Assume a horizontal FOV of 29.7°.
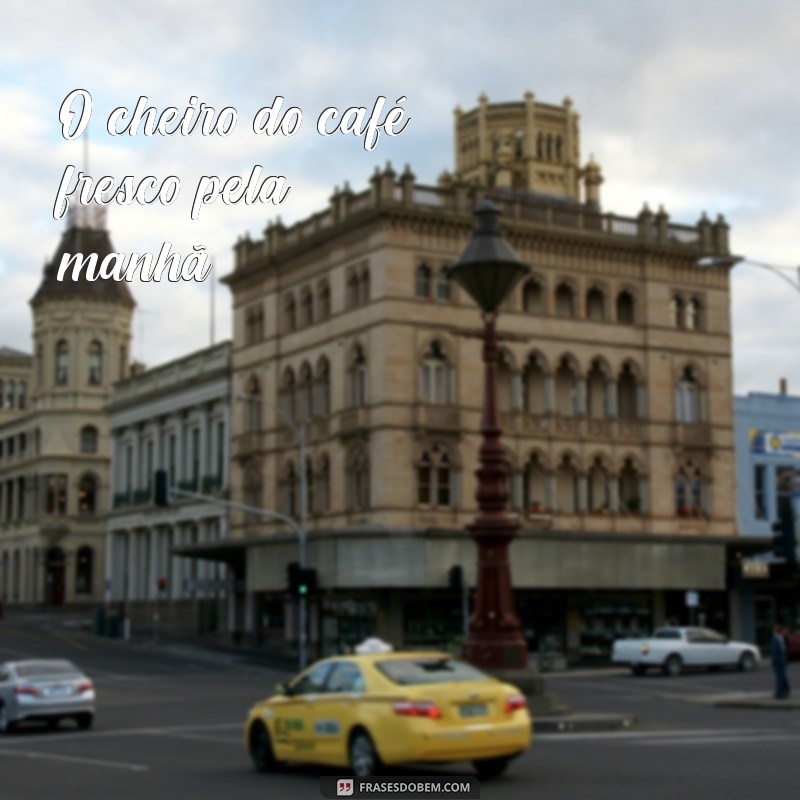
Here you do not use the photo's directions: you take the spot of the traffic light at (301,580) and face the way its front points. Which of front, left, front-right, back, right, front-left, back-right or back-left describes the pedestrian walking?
front-left

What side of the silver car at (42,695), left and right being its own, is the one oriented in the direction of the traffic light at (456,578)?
right

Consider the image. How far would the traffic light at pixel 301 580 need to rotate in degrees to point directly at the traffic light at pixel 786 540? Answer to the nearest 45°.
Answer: approximately 45° to its left

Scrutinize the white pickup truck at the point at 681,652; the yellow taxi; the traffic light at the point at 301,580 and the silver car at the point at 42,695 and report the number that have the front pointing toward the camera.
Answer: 1

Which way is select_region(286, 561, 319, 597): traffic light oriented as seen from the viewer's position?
toward the camera

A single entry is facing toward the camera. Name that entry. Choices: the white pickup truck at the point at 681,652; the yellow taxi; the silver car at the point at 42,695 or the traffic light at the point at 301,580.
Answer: the traffic light

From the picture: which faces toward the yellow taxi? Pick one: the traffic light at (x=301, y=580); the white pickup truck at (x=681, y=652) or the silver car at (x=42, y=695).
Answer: the traffic light

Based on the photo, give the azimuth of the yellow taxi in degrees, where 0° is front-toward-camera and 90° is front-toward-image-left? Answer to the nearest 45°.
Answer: approximately 135°

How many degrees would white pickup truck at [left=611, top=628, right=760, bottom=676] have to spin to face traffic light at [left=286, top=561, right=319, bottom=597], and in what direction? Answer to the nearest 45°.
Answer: approximately 180°

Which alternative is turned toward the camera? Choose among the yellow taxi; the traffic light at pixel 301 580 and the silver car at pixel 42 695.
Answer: the traffic light

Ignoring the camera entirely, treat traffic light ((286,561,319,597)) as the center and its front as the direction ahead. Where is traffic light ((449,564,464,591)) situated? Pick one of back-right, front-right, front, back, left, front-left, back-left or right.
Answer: left

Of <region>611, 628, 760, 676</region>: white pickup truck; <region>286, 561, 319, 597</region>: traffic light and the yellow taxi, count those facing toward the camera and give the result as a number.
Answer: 1

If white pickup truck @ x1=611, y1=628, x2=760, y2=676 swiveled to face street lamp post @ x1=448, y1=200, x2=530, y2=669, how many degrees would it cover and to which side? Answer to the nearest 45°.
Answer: approximately 135° to its right

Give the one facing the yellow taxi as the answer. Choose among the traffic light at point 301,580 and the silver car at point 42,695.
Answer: the traffic light

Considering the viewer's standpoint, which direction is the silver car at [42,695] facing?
facing away from the viewer and to the left of the viewer

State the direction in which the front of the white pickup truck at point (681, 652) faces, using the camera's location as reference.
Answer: facing away from the viewer and to the right of the viewer

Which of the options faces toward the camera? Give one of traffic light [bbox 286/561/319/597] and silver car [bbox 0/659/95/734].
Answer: the traffic light

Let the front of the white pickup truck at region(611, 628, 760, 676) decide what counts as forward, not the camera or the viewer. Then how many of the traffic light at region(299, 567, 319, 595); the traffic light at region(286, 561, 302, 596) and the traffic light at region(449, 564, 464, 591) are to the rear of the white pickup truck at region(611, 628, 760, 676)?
3

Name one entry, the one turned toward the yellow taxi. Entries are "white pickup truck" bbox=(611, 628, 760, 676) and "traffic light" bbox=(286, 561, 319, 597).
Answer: the traffic light

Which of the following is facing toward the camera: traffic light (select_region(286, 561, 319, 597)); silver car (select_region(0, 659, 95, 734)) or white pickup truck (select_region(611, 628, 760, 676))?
the traffic light
